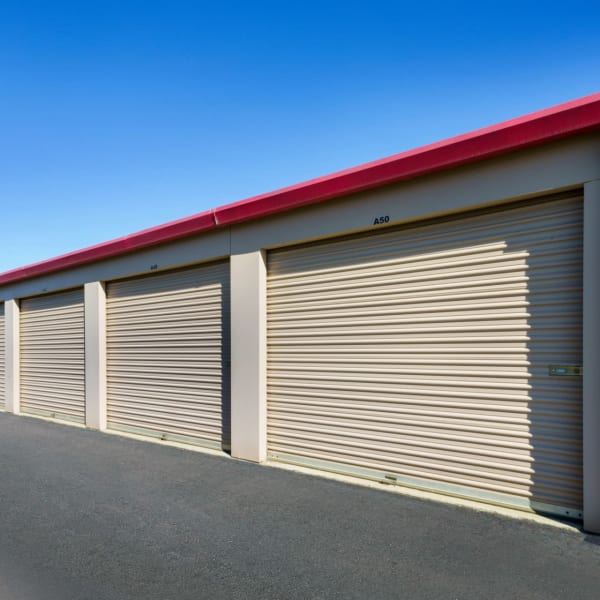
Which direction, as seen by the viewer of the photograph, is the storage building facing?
facing the viewer and to the left of the viewer
